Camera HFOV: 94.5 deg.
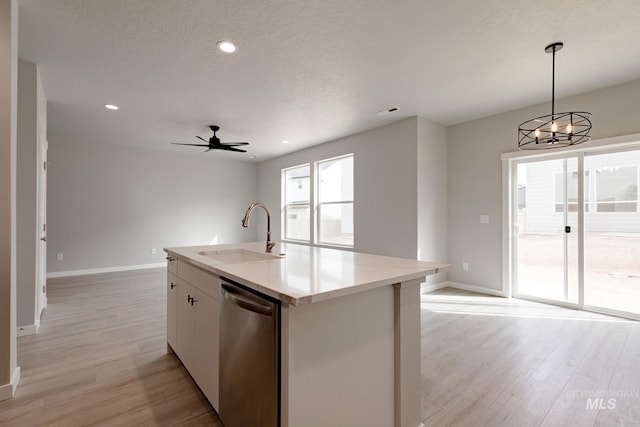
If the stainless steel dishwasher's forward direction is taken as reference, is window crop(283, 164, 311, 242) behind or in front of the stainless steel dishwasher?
behind

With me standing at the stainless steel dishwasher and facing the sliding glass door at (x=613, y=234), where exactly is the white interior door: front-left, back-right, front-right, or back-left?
back-left

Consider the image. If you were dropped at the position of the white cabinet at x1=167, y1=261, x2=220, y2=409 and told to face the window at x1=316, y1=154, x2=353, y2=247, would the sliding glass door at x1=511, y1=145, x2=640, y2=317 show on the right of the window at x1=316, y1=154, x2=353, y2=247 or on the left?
right

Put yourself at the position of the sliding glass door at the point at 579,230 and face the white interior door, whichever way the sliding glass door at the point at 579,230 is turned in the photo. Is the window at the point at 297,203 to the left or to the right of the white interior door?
right

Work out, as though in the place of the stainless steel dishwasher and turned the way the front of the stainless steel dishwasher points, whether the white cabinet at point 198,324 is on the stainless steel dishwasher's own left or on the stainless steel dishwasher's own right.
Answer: on the stainless steel dishwasher's own right

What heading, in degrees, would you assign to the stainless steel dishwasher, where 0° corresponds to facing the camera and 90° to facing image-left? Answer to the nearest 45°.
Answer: approximately 45°

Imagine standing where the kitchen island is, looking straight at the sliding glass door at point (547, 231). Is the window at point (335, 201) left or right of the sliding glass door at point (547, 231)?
left
